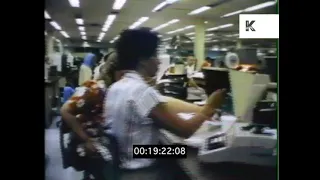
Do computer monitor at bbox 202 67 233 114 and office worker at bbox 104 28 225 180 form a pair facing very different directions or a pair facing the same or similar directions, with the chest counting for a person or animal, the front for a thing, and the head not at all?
very different directions

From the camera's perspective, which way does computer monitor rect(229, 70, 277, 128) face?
to the viewer's left

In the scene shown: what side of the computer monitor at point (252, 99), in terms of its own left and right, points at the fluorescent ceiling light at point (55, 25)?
front

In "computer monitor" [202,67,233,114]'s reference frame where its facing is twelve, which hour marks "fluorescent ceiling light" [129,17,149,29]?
The fluorescent ceiling light is roughly at 1 o'clock from the computer monitor.

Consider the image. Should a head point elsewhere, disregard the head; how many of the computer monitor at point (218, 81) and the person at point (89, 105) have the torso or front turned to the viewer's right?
1

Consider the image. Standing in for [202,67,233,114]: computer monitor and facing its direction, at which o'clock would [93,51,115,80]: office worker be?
The office worker is roughly at 1 o'clock from the computer monitor.

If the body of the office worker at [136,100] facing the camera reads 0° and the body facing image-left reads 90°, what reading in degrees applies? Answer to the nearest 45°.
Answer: approximately 225°

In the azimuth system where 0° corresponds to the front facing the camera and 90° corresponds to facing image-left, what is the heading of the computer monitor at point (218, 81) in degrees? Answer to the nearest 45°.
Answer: approximately 45°

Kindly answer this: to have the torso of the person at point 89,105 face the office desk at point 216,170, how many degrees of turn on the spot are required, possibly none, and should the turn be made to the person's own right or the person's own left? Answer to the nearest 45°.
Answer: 0° — they already face it

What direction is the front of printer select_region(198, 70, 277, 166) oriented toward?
to the viewer's left

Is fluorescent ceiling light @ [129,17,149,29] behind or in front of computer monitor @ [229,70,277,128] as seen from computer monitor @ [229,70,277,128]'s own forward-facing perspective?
in front

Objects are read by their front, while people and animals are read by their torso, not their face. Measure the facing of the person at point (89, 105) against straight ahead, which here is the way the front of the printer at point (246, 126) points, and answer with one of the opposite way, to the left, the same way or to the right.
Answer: the opposite way

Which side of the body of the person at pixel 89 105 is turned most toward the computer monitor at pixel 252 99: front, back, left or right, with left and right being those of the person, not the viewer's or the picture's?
front
